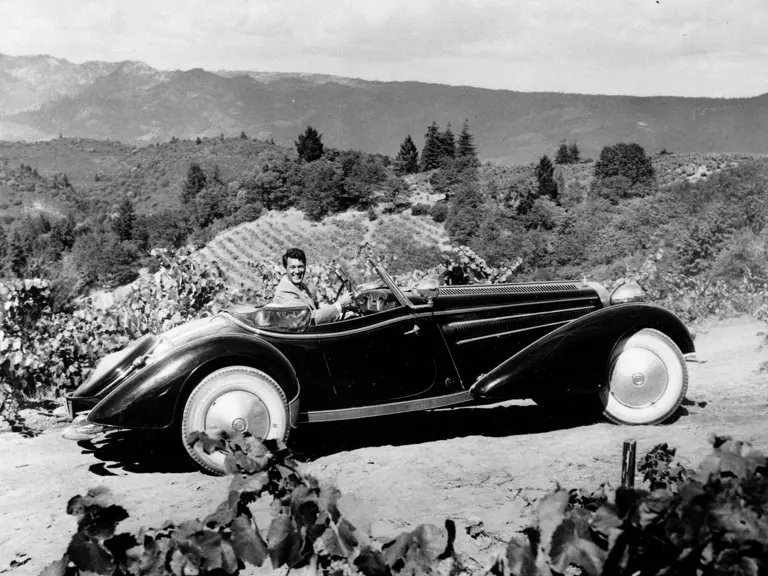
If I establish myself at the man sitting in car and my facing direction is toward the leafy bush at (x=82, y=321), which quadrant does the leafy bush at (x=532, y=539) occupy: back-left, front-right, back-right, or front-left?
back-left

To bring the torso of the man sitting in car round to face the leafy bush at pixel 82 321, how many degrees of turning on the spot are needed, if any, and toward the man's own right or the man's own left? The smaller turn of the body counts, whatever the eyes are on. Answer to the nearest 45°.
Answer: approximately 180°

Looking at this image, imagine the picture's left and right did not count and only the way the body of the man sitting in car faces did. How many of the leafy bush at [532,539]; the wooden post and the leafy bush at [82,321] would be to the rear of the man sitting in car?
1

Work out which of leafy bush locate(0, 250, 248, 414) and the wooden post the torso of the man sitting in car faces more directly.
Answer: the wooden post

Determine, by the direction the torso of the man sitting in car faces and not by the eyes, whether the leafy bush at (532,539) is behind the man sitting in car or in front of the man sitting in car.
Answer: in front

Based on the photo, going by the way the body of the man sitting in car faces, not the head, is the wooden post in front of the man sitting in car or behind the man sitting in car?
in front
